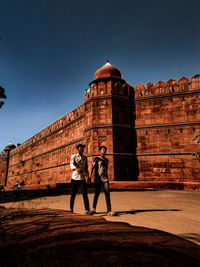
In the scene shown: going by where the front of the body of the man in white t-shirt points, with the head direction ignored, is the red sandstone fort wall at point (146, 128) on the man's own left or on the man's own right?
on the man's own left

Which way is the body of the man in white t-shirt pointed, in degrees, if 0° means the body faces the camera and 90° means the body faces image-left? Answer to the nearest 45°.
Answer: approximately 315°
